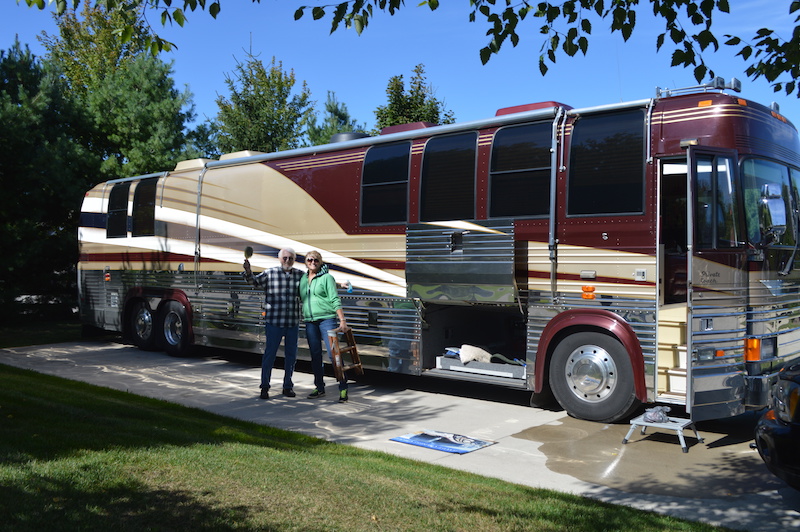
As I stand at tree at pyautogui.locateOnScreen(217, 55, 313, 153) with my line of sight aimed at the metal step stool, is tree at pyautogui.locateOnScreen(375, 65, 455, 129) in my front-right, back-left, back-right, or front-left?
front-left

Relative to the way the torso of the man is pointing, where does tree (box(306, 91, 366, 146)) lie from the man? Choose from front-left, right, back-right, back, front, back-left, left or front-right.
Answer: back

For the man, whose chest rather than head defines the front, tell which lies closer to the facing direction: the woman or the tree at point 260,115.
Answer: the woman

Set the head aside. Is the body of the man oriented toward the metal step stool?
no

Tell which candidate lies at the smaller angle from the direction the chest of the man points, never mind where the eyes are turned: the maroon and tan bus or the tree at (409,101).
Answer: the maroon and tan bus

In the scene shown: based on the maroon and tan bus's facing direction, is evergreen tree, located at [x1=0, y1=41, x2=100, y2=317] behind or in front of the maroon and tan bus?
behind

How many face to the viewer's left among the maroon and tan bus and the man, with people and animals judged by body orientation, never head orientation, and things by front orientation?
0

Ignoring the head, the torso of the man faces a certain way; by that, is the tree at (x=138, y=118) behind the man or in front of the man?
behind

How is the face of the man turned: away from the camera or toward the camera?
toward the camera

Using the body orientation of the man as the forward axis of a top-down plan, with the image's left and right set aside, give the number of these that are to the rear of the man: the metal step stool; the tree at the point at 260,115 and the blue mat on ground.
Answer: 1

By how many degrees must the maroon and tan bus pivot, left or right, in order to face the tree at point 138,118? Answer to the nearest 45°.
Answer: approximately 180°

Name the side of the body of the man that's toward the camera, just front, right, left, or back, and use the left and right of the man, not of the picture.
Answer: front

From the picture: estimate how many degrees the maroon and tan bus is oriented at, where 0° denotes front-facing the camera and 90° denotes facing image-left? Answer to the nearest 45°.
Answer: approximately 315°

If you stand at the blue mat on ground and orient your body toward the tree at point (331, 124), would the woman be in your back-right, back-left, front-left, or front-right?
front-left

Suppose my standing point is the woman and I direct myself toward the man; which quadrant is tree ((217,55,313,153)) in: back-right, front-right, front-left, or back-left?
front-right

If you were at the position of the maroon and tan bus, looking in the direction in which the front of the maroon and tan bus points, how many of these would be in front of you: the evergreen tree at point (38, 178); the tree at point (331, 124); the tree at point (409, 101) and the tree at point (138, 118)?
0

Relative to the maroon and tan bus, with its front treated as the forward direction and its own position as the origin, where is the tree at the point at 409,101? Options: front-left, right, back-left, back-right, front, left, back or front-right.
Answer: back-left

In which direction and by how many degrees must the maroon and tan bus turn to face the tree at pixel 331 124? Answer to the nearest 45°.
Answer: approximately 135° to its left
